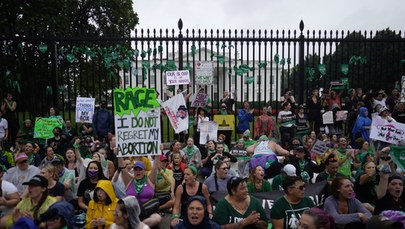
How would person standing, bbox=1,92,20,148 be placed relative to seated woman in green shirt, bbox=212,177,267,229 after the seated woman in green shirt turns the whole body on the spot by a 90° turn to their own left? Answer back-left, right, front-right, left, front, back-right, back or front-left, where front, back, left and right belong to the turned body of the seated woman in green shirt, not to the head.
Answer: left

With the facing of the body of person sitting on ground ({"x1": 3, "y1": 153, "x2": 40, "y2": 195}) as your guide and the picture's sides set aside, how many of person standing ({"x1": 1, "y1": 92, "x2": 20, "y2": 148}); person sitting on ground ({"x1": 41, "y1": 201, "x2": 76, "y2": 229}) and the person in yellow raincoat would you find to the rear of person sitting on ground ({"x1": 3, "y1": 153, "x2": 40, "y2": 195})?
1

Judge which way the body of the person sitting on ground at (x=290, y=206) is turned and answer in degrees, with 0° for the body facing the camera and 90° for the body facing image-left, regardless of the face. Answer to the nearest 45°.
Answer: approximately 315°

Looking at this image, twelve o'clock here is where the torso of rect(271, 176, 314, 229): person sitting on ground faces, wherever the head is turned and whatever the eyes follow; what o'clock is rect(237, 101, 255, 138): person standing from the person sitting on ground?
The person standing is roughly at 7 o'clock from the person sitting on ground.

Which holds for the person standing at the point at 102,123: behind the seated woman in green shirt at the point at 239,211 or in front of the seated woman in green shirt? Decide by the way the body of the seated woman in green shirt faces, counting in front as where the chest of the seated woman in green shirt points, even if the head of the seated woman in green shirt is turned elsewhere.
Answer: behind

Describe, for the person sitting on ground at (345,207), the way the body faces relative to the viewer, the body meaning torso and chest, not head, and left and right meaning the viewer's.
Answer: facing the viewer and to the right of the viewer

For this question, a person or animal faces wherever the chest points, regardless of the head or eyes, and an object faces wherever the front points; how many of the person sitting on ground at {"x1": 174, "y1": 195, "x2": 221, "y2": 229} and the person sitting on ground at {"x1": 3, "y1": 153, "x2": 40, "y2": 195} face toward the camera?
2

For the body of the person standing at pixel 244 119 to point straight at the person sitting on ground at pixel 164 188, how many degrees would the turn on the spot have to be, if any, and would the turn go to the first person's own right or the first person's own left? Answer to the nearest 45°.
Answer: approximately 45° to the first person's own right

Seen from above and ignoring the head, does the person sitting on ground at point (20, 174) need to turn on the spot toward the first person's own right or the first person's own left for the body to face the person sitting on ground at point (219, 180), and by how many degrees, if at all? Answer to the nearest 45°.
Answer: approximately 45° to the first person's own left

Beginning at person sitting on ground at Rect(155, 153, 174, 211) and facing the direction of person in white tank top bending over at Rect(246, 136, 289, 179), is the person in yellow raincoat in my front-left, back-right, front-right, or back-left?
back-right

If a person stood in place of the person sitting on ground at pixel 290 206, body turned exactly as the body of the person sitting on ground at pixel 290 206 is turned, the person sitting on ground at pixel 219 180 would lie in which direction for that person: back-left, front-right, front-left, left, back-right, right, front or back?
back

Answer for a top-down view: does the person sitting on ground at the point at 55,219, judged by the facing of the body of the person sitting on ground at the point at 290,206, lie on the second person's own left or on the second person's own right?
on the second person's own right

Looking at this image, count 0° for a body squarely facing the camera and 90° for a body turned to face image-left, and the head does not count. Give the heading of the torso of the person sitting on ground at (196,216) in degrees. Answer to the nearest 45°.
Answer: approximately 0°

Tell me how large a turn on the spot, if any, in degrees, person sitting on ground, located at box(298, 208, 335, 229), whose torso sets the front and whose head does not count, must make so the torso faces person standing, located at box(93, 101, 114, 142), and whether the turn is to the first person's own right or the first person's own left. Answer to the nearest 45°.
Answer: approximately 90° to the first person's own right

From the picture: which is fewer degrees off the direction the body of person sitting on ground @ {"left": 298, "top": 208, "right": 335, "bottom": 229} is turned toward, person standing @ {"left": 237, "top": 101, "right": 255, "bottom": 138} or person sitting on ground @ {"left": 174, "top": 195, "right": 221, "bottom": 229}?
the person sitting on ground

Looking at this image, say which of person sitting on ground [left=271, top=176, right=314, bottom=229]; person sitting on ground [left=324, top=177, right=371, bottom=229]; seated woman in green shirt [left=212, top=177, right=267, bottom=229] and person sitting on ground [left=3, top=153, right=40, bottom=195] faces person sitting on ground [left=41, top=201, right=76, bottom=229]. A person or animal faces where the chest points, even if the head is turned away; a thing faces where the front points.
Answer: person sitting on ground [left=3, top=153, right=40, bottom=195]

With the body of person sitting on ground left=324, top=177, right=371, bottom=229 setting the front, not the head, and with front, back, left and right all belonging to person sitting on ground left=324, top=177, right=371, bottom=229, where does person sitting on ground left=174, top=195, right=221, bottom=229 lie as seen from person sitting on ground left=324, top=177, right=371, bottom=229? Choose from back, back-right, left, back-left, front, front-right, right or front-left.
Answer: right
